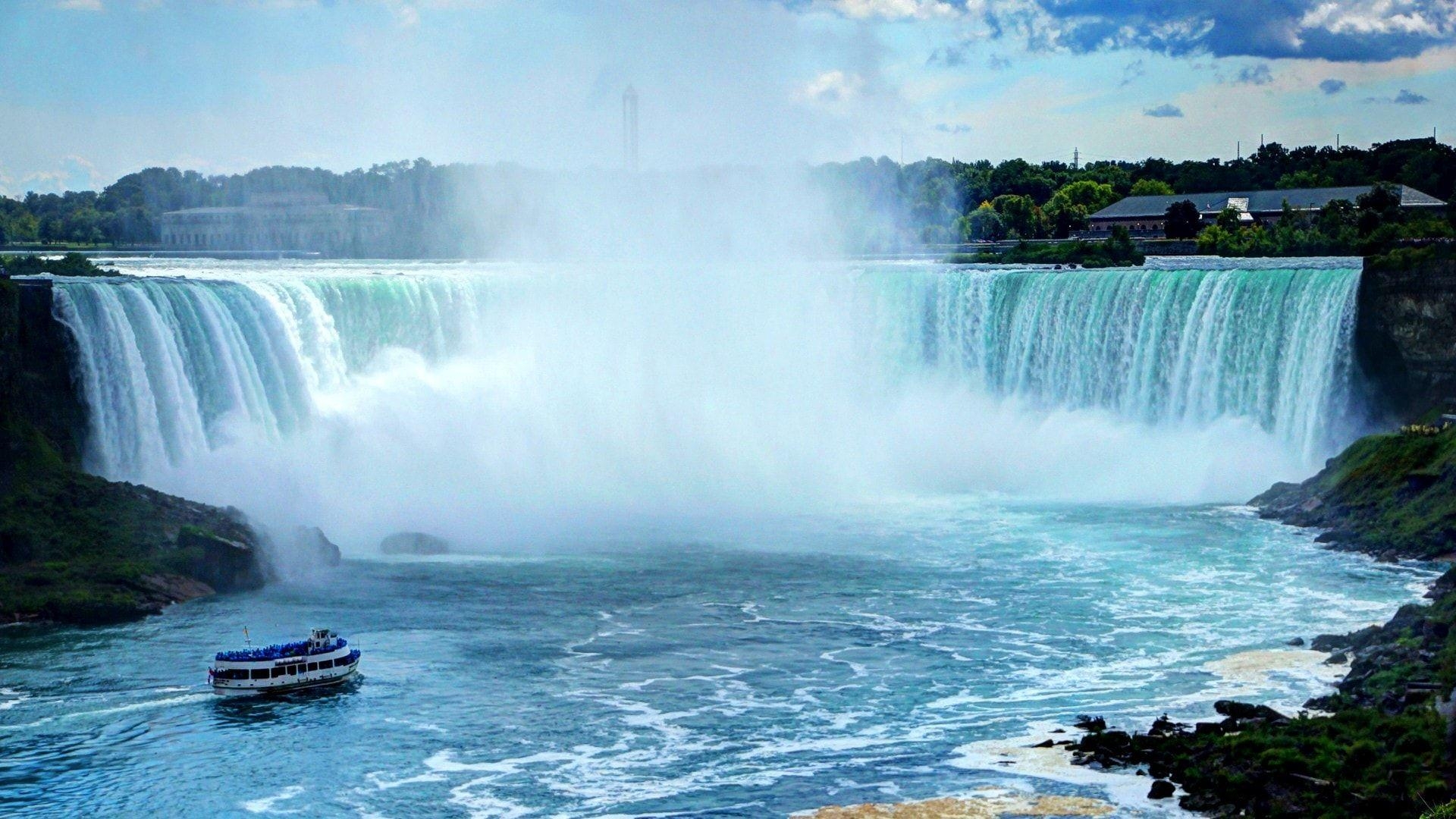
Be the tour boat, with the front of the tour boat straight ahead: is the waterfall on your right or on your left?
on your left

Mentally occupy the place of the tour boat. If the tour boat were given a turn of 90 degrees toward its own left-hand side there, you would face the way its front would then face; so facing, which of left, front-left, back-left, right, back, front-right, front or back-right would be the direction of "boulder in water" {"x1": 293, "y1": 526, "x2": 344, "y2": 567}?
front

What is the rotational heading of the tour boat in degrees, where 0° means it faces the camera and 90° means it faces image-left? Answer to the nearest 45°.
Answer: approximately 270°

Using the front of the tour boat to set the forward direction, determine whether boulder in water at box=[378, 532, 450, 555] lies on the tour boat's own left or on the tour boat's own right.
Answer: on the tour boat's own left
